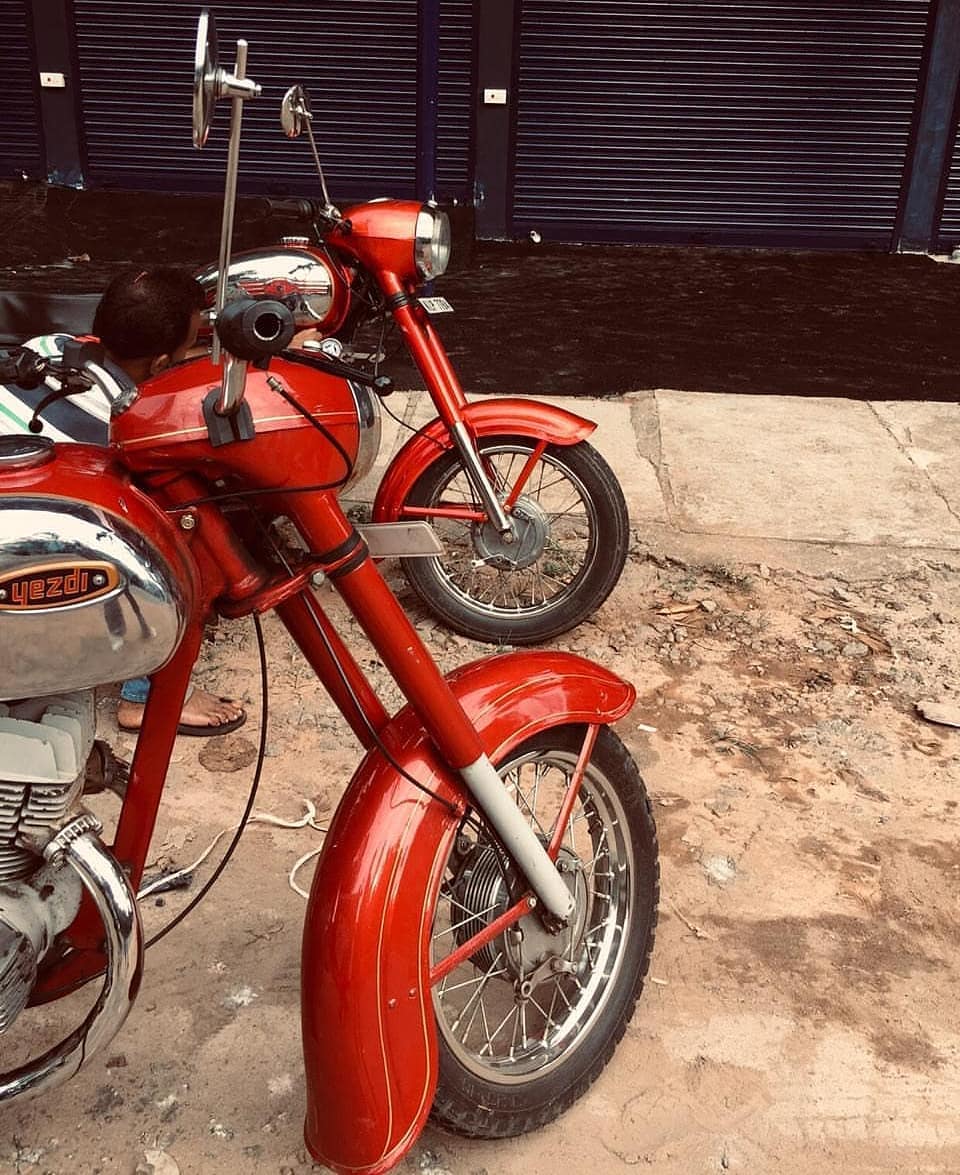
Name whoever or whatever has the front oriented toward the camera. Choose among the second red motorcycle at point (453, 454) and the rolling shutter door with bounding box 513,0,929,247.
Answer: the rolling shutter door

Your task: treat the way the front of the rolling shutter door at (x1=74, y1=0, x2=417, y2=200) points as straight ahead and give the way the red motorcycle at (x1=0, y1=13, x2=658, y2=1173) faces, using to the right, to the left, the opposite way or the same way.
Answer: to the left

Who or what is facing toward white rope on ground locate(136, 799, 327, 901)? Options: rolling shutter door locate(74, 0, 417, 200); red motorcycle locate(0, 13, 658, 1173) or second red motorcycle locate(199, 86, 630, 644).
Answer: the rolling shutter door

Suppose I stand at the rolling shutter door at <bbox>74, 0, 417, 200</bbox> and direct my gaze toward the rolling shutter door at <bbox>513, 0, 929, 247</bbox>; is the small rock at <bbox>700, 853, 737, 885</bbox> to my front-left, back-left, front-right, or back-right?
front-right

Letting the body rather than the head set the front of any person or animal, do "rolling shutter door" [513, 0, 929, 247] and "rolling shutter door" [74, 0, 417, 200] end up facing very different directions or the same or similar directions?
same or similar directions

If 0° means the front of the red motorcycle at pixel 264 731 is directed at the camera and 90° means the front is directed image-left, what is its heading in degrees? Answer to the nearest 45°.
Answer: approximately 270°

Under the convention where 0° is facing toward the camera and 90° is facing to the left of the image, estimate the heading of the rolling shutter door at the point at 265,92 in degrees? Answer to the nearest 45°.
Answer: approximately 0°

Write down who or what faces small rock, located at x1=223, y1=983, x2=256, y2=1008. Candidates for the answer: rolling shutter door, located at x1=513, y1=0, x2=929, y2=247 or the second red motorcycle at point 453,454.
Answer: the rolling shutter door

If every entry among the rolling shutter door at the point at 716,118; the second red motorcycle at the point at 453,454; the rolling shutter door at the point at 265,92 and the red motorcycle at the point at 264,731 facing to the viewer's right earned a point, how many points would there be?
2

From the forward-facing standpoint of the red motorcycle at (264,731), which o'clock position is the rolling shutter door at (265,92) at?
The rolling shutter door is roughly at 9 o'clock from the red motorcycle.

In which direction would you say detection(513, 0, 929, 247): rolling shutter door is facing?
toward the camera

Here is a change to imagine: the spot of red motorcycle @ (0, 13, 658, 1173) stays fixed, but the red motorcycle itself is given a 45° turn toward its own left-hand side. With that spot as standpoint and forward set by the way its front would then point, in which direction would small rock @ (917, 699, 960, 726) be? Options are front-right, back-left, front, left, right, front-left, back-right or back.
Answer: front

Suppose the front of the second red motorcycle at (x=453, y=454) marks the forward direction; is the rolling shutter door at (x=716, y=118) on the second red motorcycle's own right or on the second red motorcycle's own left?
on the second red motorcycle's own left

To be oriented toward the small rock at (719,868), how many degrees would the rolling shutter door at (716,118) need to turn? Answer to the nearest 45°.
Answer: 0° — it already faces it

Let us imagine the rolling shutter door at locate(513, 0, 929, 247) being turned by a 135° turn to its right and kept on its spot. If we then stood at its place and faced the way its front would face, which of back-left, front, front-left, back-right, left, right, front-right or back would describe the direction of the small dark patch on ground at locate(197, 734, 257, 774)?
back-left

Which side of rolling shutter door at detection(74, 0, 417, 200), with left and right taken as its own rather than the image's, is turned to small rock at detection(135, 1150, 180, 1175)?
front

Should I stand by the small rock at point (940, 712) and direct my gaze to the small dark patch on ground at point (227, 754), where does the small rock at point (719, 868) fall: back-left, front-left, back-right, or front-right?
front-left

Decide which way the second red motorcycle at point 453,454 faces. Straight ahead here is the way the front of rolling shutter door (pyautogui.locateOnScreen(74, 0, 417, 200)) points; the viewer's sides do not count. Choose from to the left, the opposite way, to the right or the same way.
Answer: to the left

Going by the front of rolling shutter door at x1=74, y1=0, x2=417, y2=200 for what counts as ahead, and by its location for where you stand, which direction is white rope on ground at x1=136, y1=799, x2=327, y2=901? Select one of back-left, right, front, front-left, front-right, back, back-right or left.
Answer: front

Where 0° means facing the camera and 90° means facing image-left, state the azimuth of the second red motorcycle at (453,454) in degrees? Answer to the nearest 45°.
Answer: approximately 270°

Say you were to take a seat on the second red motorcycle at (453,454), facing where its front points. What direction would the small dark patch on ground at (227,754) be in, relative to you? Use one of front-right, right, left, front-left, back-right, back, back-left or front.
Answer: back-right
